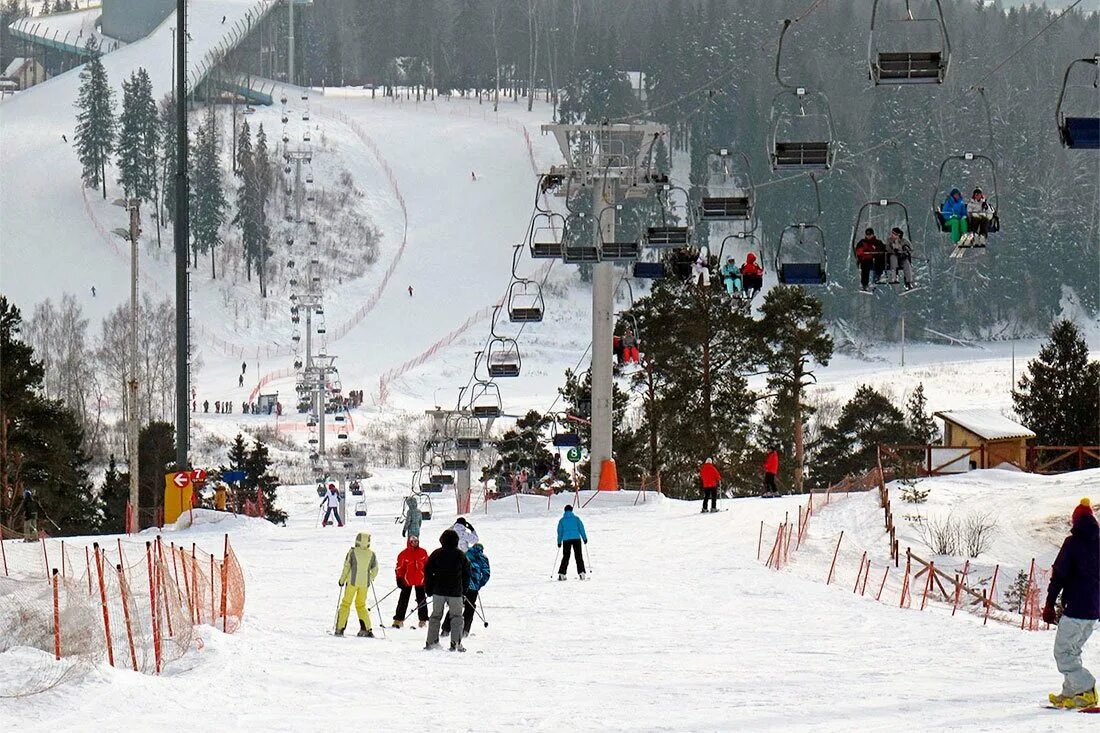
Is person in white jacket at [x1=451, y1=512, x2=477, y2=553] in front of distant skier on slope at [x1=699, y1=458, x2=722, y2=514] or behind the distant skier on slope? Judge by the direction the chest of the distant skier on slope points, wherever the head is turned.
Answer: behind

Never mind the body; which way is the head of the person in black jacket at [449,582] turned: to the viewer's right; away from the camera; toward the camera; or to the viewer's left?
away from the camera

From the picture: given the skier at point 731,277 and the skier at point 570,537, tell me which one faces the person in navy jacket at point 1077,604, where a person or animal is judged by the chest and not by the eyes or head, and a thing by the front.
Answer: the skier at point 731,277

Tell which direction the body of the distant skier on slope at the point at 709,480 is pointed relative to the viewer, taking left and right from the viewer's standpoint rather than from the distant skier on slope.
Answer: facing away from the viewer

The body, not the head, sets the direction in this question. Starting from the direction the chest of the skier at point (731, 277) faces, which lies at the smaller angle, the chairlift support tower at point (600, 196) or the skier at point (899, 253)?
the skier

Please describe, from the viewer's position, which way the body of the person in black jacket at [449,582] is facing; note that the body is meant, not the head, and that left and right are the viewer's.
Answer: facing away from the viewer

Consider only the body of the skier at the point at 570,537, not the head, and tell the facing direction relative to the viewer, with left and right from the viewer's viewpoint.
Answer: facing away from the viewer

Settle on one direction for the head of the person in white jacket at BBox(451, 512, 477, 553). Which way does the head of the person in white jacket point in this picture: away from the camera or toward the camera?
away from the camera

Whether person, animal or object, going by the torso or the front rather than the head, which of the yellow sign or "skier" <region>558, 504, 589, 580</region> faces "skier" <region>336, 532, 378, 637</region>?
the yellow sign
